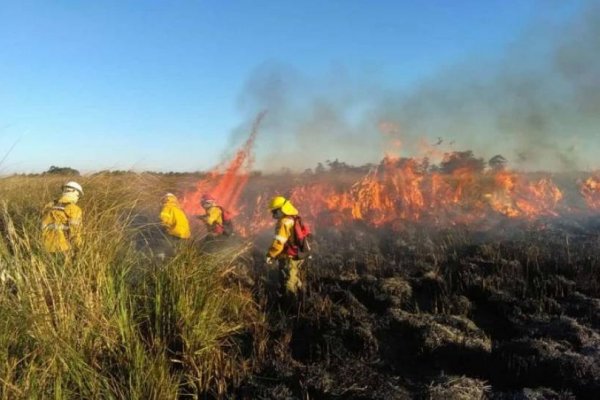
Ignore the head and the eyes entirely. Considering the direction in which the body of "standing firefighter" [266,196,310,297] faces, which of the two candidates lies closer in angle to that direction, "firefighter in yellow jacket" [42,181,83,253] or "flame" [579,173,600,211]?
the firefighter in yellow jacket

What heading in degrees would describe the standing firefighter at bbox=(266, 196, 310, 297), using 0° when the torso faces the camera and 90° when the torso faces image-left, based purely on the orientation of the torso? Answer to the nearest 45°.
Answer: approximately 90°

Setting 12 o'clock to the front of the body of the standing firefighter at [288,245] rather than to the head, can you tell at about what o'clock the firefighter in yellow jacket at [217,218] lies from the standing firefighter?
The firefighter in yellow jacket is roughly at 2 o'clock from the standing firefighter.

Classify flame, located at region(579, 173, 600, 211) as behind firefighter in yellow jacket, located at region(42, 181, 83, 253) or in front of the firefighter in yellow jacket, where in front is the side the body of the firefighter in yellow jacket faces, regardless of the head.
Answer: in front

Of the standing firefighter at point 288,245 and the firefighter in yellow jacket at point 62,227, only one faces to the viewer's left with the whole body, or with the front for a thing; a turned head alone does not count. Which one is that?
the standing firefighter

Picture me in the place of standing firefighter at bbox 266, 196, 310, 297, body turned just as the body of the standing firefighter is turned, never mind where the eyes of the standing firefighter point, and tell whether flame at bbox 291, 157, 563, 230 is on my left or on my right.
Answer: on my right

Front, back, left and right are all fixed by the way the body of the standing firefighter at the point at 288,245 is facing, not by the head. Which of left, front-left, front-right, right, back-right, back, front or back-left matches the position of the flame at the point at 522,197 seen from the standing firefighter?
back-right

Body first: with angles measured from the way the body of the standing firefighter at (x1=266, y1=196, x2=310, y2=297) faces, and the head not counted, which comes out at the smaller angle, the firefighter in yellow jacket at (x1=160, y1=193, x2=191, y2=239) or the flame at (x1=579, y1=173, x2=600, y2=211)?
the firefighter in yellow jacket

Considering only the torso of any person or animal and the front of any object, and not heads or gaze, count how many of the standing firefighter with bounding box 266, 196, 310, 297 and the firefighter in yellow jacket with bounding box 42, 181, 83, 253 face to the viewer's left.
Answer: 1

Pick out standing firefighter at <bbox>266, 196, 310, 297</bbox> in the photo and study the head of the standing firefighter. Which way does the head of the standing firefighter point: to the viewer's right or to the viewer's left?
to the viewer's left

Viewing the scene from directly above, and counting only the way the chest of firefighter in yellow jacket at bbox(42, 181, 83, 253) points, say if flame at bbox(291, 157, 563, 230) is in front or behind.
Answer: in front

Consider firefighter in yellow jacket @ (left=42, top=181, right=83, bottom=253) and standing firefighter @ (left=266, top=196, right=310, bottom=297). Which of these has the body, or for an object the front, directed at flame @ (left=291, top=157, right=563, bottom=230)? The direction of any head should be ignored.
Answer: the firefighter in yellow jacket
